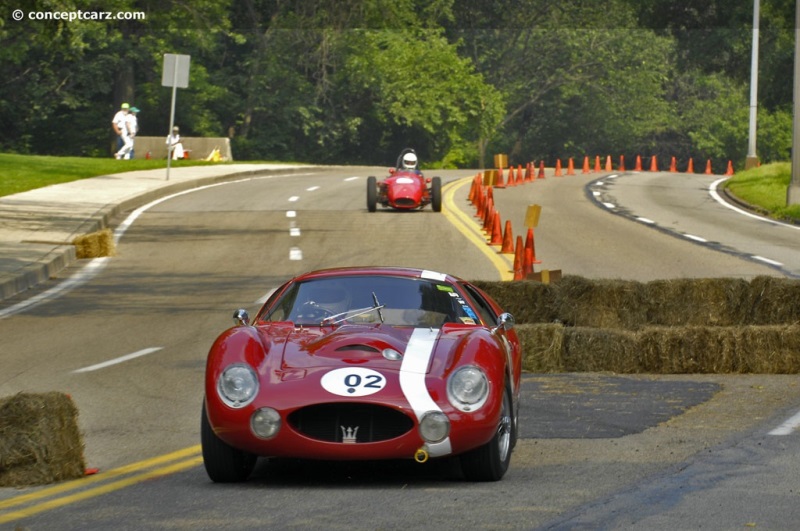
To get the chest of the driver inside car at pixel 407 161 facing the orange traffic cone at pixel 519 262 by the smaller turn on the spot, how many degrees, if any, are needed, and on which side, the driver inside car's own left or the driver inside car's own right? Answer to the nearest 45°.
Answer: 0° — they already face it

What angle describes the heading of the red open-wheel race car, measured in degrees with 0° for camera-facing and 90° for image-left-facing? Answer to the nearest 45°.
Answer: approximately 0°

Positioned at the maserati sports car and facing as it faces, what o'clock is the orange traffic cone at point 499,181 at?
The orange traffic cone is roughly at 6 o'clock from the maserati sports car.

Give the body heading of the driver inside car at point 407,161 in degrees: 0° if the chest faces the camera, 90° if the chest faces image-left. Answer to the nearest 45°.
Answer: approximately 0°

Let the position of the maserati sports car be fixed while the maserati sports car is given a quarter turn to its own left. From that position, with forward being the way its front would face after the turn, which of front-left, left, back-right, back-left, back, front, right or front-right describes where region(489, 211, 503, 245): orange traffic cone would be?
left

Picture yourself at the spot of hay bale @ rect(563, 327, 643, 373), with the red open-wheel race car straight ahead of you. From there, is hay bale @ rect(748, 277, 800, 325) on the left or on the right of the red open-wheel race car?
right

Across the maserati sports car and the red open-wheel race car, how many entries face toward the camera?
2

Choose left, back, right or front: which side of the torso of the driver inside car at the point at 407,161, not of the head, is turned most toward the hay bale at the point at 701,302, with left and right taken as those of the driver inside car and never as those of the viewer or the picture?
front

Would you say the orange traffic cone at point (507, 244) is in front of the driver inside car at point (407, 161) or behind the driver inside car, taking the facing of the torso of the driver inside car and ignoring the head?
in front

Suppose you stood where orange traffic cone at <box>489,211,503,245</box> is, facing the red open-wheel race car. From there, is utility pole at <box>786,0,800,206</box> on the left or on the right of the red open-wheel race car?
right

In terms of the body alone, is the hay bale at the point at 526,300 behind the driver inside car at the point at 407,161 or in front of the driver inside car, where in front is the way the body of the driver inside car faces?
in front
